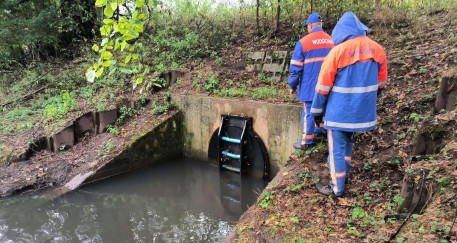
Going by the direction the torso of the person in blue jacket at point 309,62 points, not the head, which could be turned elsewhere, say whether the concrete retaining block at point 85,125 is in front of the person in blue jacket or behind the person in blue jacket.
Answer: in front

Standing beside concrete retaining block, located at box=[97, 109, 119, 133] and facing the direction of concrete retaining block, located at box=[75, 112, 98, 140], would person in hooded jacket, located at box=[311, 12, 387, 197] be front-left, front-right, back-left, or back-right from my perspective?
back-left

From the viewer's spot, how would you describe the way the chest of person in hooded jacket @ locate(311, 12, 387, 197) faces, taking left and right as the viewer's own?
facing away from the viewer and to the left of the viewer

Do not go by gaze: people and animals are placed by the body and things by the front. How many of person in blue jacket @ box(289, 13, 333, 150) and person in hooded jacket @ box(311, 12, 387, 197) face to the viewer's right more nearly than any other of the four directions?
0

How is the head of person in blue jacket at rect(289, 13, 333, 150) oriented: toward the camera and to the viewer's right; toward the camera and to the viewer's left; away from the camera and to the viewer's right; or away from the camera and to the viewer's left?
away from the camera and to the viewer's left

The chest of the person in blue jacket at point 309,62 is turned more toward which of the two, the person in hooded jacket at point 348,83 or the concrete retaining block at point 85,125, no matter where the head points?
the concrete retaining block

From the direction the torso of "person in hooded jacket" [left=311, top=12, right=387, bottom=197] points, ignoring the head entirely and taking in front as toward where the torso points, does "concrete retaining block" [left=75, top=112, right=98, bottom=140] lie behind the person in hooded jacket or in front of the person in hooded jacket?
in front

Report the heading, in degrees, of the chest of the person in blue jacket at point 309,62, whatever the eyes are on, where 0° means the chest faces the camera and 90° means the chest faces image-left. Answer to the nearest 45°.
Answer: approximately 135°

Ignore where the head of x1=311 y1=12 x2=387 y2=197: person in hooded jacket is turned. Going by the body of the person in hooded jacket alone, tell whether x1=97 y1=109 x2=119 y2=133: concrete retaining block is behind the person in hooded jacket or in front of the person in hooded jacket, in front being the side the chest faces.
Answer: in front
